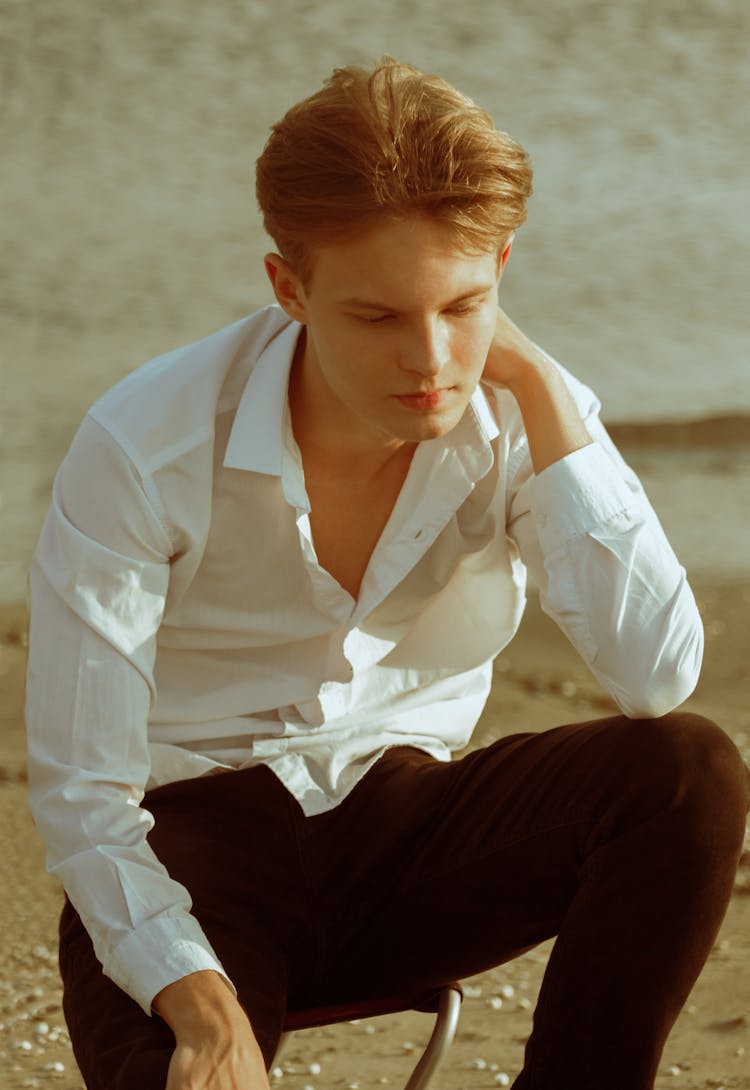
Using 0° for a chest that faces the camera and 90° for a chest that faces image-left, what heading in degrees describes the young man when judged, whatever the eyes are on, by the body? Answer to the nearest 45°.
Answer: approximately 0°
